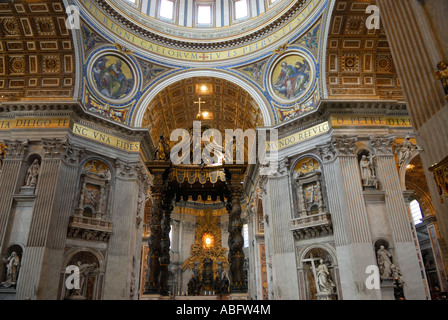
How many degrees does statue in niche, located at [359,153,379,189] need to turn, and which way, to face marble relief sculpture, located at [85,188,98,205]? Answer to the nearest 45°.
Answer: approximately 90° to its right

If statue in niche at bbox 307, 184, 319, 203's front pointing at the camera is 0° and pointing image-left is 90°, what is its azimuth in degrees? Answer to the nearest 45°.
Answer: approximately 45°

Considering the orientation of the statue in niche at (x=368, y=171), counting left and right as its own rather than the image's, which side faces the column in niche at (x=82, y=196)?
right

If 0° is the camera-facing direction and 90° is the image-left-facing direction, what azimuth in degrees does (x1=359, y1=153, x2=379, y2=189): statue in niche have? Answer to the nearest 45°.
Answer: approximately 0°

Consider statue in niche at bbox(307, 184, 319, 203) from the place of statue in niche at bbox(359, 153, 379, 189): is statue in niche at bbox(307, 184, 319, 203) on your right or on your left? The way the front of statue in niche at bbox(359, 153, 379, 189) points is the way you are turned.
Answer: on your right

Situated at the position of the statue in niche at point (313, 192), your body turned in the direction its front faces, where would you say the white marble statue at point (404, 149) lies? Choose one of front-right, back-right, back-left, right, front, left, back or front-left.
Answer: back-left
